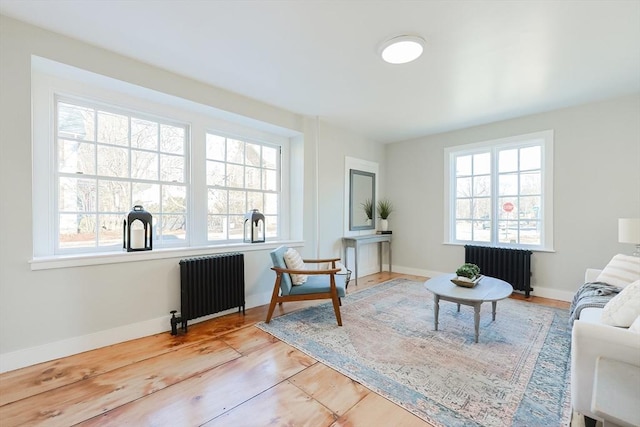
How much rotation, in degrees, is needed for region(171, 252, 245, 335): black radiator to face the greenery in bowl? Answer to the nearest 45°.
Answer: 0° — it already faces it

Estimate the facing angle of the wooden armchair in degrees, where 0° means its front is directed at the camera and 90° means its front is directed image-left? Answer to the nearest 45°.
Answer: approximately 270°

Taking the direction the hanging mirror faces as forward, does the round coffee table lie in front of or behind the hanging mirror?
in front

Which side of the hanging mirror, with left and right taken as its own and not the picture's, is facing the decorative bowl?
front

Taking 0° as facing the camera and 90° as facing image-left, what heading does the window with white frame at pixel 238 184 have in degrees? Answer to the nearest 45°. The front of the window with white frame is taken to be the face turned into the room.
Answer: approximately 315°

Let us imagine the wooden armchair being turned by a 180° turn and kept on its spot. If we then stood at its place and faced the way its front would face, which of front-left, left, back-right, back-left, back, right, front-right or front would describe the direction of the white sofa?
back-left

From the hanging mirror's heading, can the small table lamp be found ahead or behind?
ahead

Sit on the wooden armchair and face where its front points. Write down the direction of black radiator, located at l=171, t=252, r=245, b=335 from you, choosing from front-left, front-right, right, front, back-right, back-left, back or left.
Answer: back

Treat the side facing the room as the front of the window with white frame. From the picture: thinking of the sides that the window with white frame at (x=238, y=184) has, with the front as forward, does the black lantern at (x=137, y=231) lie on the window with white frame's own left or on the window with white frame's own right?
on the window with white frame's own right

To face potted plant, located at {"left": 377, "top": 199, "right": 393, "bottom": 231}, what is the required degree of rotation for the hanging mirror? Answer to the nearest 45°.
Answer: approximately 90° to its left

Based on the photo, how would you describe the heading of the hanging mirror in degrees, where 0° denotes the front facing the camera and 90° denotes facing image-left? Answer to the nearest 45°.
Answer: approximately 315°

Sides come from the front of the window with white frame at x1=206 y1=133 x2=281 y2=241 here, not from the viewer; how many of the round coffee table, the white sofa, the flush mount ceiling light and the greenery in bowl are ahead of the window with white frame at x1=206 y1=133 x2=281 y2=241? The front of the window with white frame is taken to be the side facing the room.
4

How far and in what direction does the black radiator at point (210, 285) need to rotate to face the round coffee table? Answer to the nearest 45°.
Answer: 0° — it already faces it

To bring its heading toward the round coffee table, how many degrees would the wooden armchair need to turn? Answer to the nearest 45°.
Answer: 0° — it already faces it
